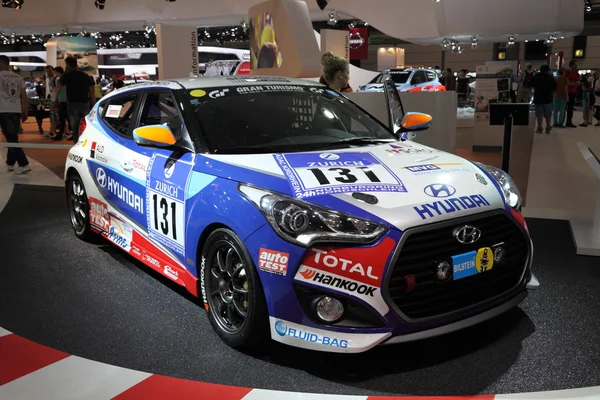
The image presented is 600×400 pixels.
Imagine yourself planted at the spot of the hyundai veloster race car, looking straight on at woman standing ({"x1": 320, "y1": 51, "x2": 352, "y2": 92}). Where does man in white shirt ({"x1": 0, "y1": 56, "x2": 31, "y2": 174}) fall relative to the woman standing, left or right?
left

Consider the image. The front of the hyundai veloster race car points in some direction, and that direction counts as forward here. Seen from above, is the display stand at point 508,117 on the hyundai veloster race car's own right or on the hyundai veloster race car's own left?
on the hyundai veloster race car's own left
